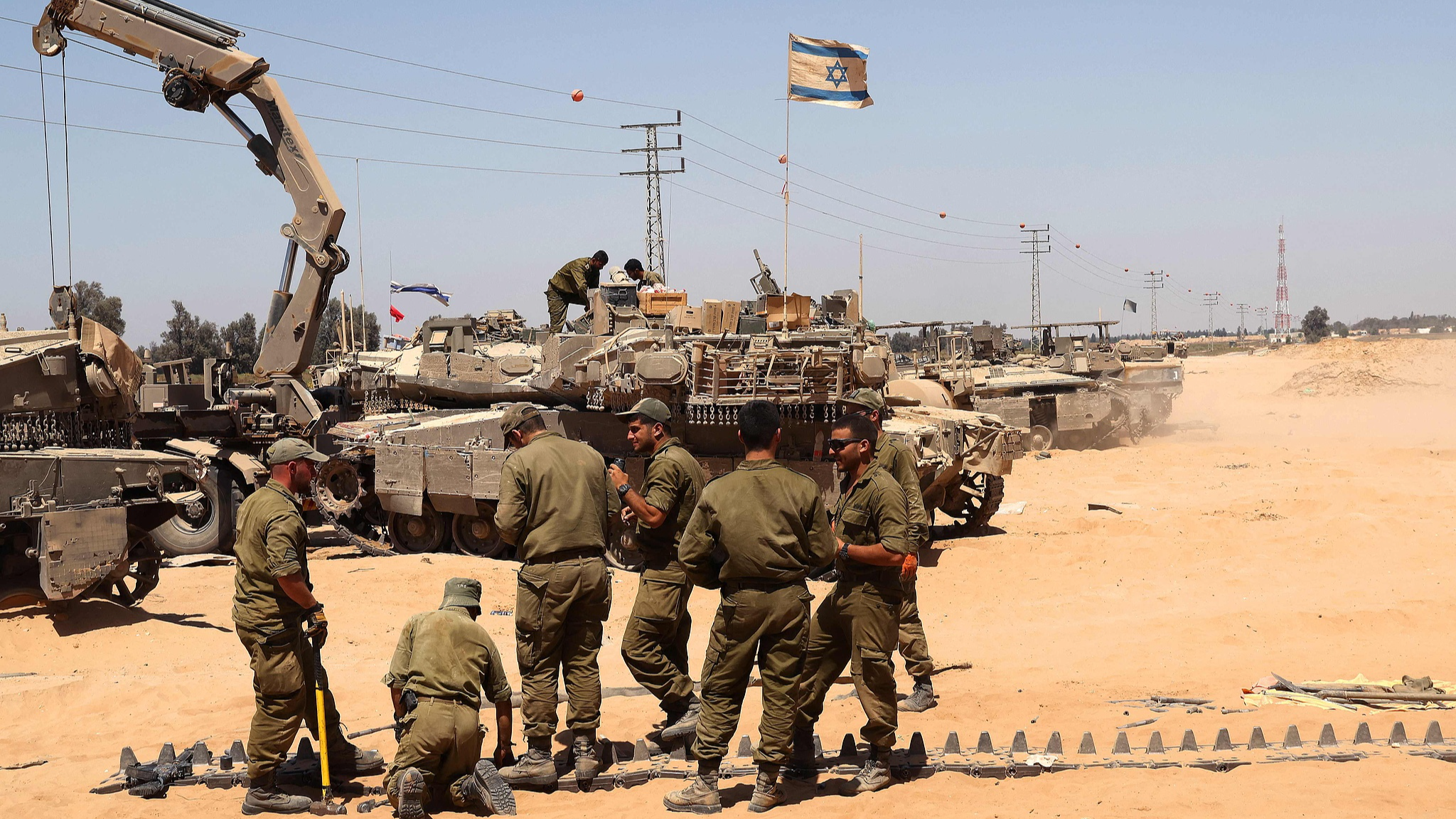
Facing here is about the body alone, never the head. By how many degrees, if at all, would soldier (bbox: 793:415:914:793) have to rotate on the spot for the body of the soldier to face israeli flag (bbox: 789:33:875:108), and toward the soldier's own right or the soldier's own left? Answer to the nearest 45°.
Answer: approximately 135° to the soldier's own right

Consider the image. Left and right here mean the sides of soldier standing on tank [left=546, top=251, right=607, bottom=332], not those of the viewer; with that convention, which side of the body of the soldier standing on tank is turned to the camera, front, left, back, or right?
right

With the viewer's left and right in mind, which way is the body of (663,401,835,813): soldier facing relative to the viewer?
facing away from the viewer

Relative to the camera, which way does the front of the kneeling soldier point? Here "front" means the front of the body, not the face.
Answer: away from the camera

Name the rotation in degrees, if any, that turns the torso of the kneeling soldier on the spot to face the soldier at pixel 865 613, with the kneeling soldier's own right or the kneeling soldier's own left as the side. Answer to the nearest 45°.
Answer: approximately 90° to the kneeling soldier's own right

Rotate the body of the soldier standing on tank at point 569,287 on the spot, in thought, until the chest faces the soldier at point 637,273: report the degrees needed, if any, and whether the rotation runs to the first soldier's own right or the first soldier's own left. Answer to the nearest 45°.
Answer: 0° — they already face them

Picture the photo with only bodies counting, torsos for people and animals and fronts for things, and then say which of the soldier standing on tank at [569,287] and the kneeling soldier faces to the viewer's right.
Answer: the soldier standing on tank

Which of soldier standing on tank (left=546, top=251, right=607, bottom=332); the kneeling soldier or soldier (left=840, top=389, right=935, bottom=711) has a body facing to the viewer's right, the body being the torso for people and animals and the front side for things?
the soldier standing on tank

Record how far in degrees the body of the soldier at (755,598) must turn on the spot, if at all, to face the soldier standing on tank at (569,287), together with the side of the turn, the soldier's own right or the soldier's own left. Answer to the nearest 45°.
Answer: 0° — they already face them

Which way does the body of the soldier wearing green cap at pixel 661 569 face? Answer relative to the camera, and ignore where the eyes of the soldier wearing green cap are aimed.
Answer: to the viewer's left

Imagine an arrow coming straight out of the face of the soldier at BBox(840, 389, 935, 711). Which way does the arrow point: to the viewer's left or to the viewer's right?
to the viewer's left

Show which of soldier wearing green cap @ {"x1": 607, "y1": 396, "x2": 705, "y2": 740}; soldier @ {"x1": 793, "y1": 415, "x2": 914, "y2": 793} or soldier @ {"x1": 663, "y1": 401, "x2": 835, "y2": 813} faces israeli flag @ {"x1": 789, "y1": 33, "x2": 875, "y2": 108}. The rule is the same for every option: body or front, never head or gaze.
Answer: soldier @ {"x1": 663, "y1": 401, "x2": 835, "y2": 813}

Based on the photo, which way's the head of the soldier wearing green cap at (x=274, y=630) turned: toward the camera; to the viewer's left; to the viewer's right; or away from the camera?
to the viewer's right

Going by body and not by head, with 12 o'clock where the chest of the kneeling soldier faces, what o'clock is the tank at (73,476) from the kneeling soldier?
The tank is roughly at 11 o'clock from the kneeling soldier.
